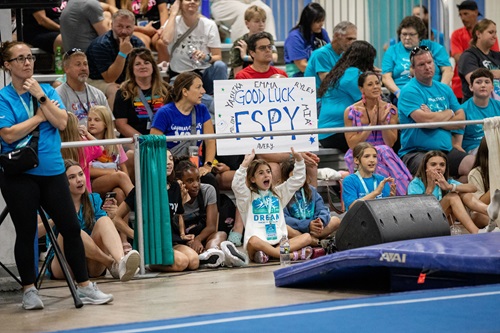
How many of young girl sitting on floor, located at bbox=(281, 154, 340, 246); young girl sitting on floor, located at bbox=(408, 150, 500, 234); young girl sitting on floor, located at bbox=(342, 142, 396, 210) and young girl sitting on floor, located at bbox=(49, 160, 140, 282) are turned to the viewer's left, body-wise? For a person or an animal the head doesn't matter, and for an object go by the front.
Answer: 0

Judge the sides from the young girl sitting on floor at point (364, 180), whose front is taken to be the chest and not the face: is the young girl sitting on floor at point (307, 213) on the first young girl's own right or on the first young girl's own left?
on the first young girl's own right

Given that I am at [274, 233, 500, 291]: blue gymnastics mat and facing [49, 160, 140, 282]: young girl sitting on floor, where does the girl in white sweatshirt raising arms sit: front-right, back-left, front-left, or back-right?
front-right

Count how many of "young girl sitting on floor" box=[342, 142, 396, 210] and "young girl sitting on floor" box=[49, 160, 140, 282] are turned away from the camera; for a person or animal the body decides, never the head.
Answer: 0

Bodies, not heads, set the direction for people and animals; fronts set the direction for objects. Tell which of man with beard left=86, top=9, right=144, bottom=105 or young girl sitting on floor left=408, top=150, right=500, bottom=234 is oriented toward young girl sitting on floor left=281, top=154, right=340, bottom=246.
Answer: the man with beard

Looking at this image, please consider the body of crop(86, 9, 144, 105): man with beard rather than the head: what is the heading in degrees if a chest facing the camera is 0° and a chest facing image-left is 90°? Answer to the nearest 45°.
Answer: approximately 315°

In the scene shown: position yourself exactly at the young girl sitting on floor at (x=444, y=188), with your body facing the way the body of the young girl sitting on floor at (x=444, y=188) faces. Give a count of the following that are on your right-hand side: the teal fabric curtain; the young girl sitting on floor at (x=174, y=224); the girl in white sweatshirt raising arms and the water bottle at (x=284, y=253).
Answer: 4

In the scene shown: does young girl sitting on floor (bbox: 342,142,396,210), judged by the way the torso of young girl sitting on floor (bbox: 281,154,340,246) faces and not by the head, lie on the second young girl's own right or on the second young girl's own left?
on the second young girl's own left

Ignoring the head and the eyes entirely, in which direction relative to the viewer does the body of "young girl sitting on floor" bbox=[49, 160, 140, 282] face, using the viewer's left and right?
facing the viewer and to the right of the viewer

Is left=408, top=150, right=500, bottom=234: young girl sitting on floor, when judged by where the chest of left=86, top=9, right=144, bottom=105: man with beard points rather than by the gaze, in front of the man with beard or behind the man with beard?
in front

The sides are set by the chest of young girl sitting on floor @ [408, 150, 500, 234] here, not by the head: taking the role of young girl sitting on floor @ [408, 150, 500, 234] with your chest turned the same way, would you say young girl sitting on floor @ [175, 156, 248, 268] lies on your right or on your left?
on your right

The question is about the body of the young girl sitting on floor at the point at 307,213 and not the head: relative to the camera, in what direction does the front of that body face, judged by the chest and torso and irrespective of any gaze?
toward the camera

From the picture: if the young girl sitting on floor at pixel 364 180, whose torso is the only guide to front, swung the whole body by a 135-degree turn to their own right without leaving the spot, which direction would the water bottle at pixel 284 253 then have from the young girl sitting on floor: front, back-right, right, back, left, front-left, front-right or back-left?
front-left
